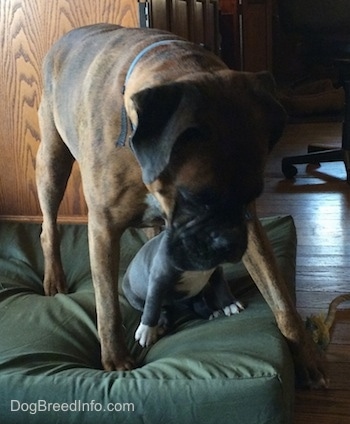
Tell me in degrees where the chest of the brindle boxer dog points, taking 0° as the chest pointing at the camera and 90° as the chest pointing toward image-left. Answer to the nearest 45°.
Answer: approximately 315°

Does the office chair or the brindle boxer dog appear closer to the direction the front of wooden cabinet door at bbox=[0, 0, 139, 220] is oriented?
the brindle boxer dog

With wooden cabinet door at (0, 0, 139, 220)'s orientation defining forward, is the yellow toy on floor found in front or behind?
in front

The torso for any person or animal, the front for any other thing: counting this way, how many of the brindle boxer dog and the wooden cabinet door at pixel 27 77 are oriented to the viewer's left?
0

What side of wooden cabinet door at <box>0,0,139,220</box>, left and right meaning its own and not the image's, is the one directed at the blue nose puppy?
front

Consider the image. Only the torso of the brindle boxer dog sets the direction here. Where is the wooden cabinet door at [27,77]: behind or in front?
behind

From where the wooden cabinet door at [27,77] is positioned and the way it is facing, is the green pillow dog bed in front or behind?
in front

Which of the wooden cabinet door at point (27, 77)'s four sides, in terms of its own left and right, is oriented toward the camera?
front

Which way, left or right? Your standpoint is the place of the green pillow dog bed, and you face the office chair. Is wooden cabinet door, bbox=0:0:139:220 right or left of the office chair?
left
